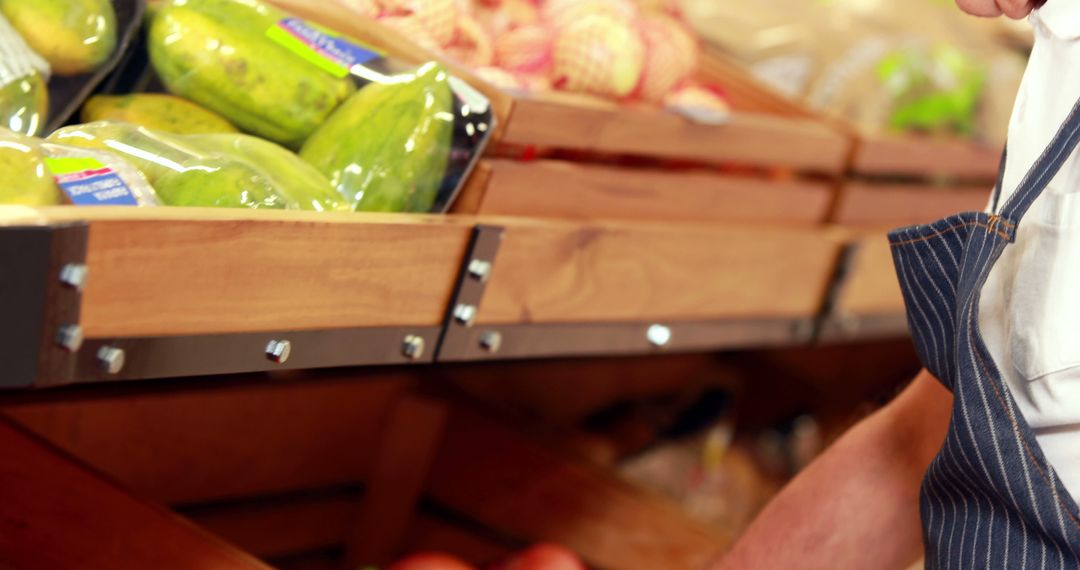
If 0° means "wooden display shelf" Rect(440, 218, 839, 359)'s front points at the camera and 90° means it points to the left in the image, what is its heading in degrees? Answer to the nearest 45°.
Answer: approximately 0°

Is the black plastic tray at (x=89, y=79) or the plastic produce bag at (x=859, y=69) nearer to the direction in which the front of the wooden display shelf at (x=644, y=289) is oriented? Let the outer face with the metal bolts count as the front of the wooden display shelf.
the black plastic tray

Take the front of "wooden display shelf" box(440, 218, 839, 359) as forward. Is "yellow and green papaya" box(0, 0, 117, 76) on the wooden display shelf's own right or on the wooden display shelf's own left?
on the wooden display shelf's own right
